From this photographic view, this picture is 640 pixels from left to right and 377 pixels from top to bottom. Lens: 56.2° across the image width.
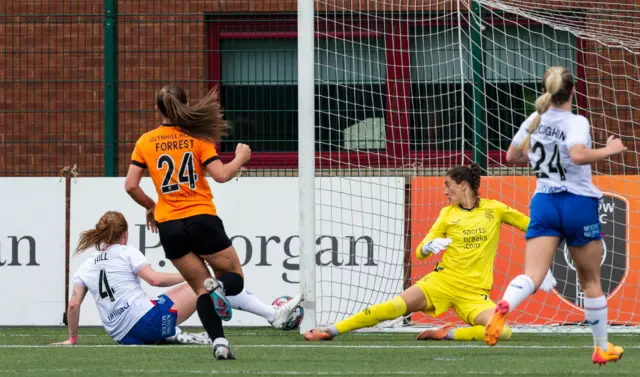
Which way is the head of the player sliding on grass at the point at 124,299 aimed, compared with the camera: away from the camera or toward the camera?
away from the camera

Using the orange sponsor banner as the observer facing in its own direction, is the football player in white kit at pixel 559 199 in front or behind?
in front

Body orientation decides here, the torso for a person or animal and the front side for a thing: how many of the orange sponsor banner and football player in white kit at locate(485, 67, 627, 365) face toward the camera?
1

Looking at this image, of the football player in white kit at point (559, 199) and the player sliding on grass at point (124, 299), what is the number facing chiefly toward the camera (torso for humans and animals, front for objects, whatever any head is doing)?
0

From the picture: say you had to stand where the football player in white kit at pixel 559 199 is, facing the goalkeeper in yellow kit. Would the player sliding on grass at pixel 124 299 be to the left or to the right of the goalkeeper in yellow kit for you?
left

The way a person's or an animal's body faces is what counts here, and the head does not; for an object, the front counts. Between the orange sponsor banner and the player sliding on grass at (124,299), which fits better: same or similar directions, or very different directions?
very different directions

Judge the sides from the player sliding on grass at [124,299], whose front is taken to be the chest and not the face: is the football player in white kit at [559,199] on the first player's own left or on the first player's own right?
on the first player's own right

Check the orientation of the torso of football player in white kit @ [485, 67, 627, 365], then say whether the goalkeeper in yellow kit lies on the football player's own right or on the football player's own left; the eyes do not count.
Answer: on the football player's own left

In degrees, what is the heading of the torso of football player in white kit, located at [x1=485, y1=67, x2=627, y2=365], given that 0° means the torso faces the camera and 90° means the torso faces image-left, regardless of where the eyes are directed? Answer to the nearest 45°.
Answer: approximately 225°

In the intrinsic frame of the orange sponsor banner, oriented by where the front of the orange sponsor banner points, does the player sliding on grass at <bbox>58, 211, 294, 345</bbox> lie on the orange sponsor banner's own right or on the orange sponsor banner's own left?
on the orange sponsor banner's own right

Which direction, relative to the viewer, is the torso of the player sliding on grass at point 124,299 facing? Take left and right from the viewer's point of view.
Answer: facing away from the viewer and to the right of the viewer

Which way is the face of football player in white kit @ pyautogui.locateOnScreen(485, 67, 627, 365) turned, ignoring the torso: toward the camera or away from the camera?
away from the camera
